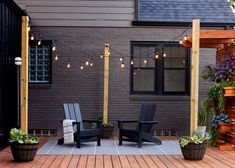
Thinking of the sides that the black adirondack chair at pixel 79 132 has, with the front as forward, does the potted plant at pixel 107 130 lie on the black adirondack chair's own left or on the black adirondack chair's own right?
on the black adirondack chair's own left

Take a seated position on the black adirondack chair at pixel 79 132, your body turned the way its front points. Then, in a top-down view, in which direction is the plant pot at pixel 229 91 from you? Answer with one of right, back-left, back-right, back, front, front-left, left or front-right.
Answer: front-left

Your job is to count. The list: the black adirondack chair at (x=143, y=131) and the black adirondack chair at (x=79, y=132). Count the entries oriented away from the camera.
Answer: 0

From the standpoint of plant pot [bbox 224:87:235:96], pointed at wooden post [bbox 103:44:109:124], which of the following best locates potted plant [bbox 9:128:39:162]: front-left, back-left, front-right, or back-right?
front-left

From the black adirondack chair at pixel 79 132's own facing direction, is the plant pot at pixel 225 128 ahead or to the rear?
ahead

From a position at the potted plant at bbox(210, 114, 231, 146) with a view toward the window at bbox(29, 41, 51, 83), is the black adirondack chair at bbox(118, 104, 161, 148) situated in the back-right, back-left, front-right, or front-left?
front-left

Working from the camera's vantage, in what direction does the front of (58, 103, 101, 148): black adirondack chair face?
facing the viewer and to the right of the viewer

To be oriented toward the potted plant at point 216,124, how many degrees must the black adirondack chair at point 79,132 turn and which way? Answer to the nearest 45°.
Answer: approximately 45° to its left

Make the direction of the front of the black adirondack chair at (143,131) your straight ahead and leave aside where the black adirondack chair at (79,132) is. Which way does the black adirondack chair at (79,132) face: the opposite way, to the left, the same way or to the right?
to the left

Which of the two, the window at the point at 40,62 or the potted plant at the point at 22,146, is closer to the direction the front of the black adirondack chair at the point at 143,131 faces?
the potted plant

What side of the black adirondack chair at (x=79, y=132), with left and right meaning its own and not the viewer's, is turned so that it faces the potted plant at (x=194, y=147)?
front

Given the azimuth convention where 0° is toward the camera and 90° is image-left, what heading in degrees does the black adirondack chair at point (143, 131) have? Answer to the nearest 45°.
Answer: approximately 45°
